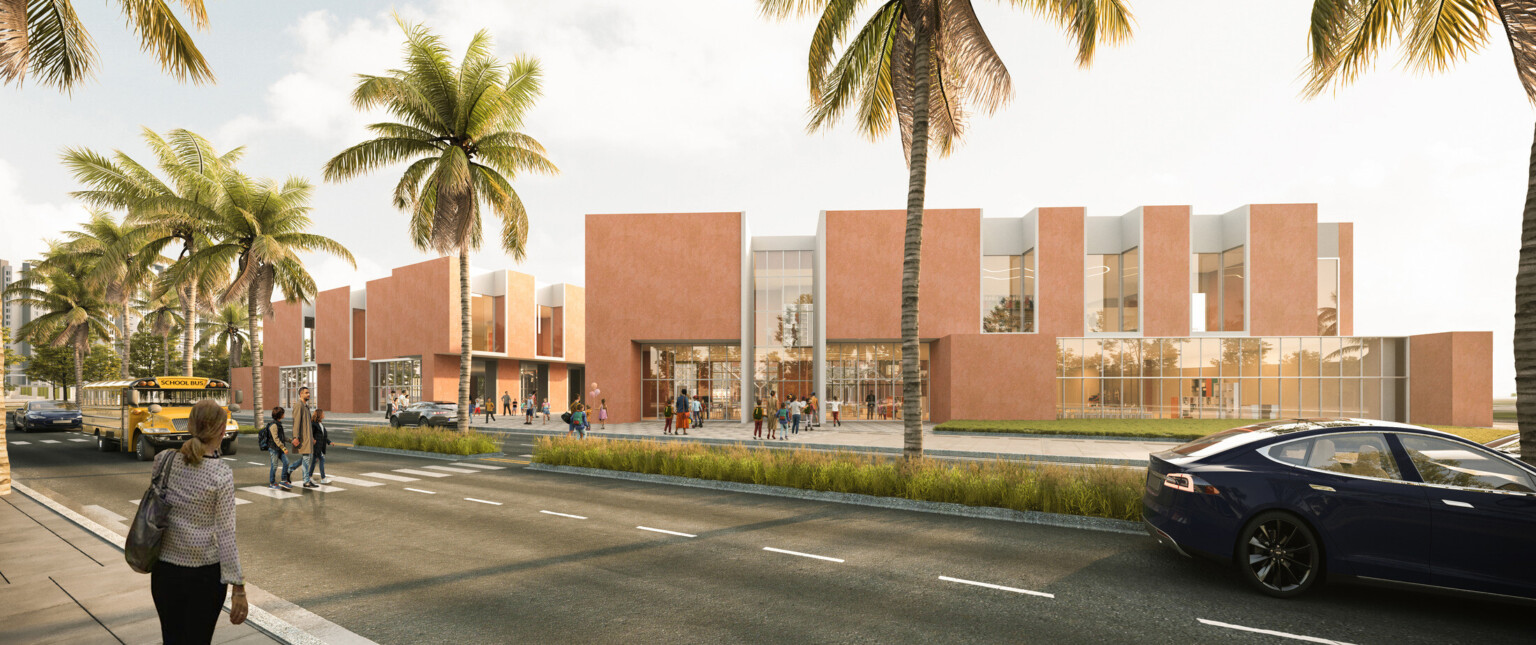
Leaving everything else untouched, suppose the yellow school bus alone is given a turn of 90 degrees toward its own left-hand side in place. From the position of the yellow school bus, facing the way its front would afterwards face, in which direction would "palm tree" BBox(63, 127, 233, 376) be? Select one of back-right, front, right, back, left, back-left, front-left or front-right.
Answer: front-left

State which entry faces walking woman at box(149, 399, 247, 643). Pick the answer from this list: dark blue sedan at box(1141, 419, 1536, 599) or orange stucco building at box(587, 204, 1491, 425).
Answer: the orange stucco building

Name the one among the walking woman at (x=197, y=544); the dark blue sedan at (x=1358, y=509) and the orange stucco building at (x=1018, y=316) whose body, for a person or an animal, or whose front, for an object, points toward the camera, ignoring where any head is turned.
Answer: the orange stucco building

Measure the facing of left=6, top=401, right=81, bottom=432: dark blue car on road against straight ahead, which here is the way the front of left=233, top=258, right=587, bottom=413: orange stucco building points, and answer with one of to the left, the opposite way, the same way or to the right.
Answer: to the left

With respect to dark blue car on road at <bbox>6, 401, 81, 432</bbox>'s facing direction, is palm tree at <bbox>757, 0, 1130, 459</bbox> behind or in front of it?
in front

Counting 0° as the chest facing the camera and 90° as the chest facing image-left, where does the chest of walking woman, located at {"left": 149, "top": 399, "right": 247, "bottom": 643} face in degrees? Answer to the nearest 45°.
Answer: approximately 225°

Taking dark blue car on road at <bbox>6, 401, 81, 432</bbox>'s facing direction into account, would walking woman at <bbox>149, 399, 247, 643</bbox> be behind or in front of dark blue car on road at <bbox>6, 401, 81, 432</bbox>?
in front

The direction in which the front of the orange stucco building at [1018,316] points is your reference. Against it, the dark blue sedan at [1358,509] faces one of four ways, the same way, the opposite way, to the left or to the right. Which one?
to the left

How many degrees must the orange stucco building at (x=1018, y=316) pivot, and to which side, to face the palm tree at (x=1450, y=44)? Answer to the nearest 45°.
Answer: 0° — it already faces it

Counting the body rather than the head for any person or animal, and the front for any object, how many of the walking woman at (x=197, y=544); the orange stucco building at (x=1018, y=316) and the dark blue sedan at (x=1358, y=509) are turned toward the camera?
1

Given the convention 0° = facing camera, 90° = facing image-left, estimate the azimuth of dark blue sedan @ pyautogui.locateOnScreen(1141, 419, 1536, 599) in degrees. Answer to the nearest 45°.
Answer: approximately 270°

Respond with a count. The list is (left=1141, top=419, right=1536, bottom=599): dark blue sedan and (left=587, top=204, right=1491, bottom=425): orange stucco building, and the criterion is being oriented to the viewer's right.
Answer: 1
